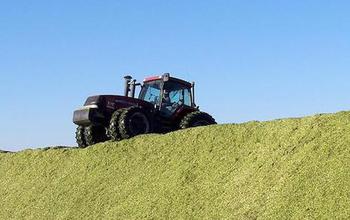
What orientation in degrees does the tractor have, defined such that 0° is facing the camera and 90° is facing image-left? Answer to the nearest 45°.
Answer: approximately 45°
